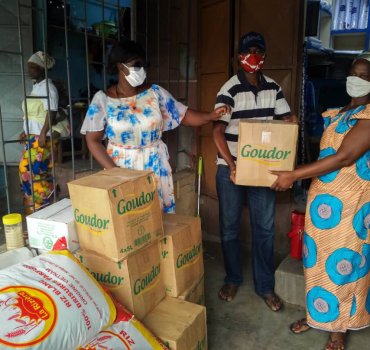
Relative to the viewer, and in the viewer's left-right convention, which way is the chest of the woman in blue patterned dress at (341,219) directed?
facing the viewer and to the left of the viewer

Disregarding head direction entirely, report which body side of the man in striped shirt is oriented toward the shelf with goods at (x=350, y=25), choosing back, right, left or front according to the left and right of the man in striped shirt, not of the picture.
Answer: back

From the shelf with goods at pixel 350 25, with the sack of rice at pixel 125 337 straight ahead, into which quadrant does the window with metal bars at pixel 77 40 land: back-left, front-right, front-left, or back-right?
front-right

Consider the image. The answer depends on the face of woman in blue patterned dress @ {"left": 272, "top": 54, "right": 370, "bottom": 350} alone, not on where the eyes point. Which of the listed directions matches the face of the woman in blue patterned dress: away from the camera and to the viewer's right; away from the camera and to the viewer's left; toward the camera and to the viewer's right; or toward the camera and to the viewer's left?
toward the camera and to the viewer's left

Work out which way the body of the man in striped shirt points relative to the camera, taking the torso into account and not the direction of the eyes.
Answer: toward the camera

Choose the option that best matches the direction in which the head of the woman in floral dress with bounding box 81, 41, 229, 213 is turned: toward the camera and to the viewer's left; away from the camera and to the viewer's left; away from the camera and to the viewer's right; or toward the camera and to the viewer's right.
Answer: toward the camera and to the viewer's right

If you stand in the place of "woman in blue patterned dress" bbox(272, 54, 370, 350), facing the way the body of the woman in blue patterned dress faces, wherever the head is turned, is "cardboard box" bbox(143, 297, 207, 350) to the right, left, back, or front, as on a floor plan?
front

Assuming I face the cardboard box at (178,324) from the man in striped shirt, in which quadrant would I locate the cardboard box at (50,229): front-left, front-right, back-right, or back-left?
front-right

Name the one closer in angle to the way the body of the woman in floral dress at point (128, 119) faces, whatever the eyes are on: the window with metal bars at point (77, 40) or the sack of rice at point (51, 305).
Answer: the sack of rice

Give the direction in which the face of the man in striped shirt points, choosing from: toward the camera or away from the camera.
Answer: toward the camera

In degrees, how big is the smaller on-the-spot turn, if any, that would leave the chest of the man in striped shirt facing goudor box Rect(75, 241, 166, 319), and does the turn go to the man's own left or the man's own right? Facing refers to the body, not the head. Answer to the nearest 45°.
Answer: approximately 45° to the man's own right

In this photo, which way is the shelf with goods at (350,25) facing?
toward the camera
